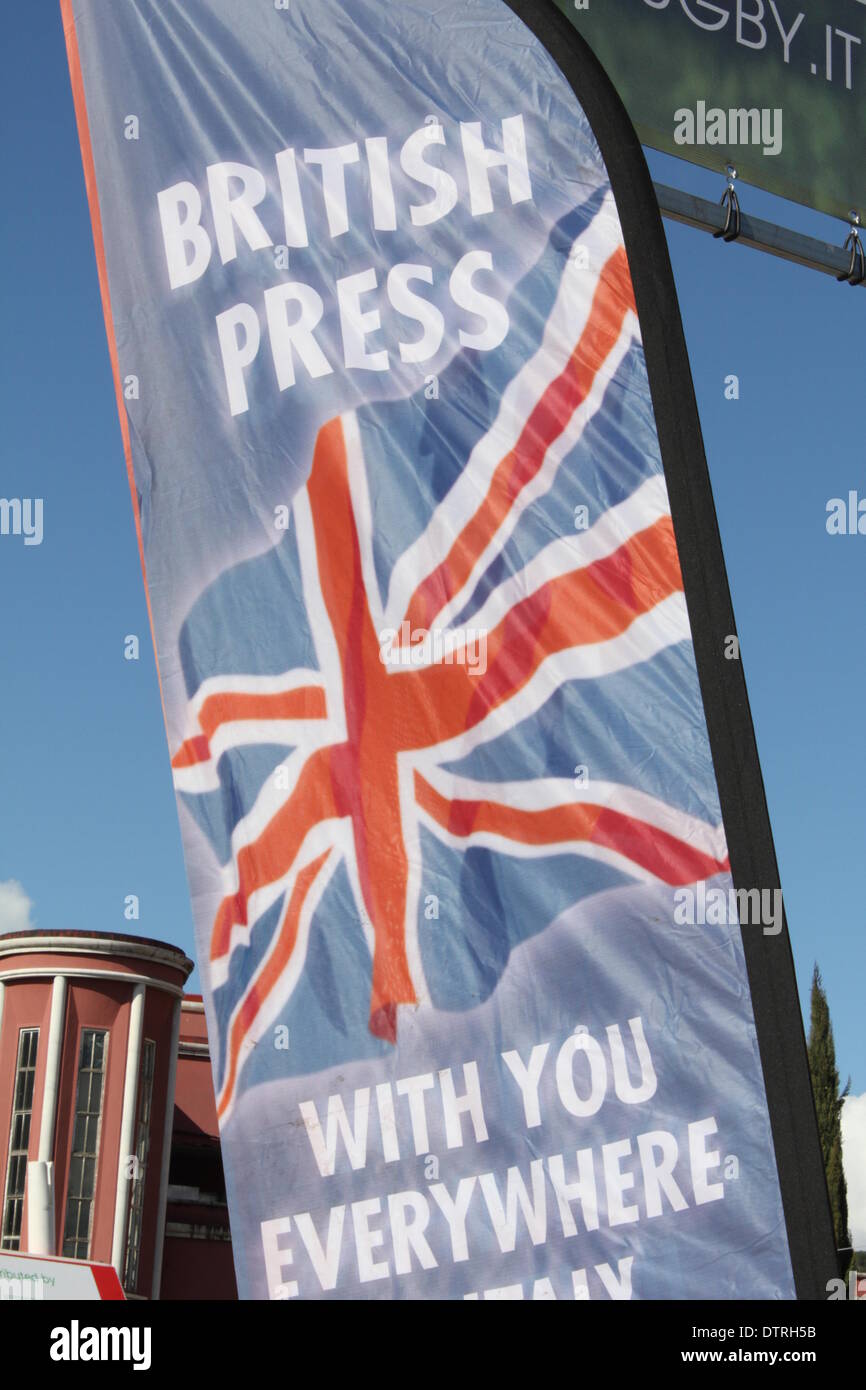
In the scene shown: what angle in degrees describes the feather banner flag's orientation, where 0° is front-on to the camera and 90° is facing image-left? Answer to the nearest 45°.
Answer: approximately 0°

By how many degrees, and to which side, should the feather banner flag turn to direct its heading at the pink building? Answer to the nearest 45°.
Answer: approximately 180°

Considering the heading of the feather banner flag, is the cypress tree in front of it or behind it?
behind
